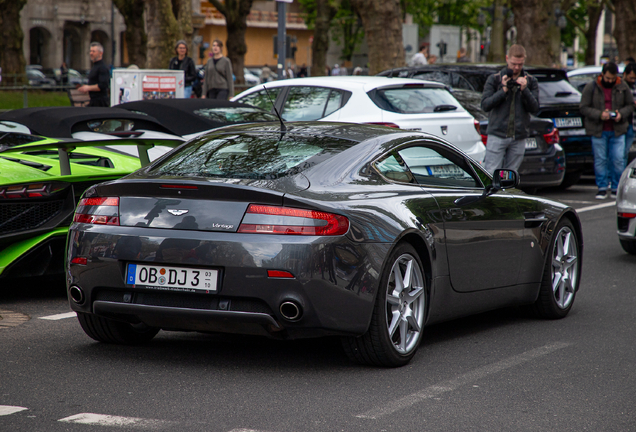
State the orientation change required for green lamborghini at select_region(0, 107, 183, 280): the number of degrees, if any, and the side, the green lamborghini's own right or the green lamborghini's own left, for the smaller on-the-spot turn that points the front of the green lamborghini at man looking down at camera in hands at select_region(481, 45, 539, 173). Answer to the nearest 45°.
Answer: approximately 90° to the green lamborghini's own right

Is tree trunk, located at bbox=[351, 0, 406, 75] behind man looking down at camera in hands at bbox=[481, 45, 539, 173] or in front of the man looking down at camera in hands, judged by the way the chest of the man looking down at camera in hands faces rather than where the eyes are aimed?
behind

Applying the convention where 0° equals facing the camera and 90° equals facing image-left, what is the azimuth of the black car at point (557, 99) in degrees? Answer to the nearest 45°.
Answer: approximately 135°

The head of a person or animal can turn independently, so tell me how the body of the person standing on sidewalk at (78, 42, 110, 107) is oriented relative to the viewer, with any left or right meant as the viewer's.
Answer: facing to the left of the viewer

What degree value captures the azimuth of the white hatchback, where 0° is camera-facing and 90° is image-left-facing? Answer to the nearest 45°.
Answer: approximately 135°

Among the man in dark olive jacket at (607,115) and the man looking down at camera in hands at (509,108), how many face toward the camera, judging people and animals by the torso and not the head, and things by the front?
2

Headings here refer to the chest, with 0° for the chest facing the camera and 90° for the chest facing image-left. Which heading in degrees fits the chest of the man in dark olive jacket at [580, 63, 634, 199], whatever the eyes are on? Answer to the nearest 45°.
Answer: approximately 0°

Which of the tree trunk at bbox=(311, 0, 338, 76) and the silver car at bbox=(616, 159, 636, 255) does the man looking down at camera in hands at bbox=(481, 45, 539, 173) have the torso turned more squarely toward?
the silver car

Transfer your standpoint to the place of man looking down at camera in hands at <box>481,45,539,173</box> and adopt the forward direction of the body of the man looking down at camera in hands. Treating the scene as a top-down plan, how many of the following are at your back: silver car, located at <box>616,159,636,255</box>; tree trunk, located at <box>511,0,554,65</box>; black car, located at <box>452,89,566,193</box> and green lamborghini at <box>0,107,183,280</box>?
2

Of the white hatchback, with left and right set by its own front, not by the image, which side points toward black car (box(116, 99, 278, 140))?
left

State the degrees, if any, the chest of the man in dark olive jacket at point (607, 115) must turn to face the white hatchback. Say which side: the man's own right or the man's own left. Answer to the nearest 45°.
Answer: approximately 45° to the man's own right
